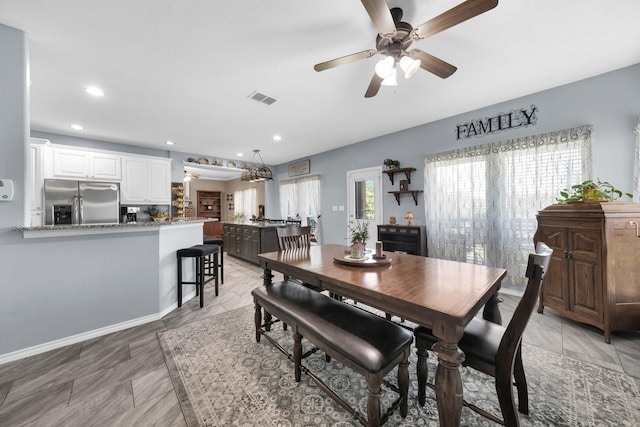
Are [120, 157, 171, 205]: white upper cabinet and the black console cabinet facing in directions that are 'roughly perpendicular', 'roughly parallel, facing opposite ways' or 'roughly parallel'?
roughly perpendicular

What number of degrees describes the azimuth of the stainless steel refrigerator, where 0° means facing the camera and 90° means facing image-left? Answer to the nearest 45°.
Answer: approximately 0°

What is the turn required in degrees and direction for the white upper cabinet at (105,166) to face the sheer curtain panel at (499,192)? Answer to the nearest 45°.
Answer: approximately 45° to its left

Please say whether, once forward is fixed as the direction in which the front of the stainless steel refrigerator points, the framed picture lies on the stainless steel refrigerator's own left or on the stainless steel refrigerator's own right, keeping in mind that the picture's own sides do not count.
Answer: on the stainless steel refrigerator's own left

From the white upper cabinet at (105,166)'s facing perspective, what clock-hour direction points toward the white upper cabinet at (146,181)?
the white upper cabinet at (146,181) is roughly at 9 o'clock from the white upper cabinet at (105,166).

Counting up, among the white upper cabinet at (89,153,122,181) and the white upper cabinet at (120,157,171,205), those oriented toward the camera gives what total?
2

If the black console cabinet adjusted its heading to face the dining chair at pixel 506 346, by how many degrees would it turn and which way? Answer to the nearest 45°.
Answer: approximately 45° to its left

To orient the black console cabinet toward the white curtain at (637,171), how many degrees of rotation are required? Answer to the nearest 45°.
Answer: approximately 135° to its left

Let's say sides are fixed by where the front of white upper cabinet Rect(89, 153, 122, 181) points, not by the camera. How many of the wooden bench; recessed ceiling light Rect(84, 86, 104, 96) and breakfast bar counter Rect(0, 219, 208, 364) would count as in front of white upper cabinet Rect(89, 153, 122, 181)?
3

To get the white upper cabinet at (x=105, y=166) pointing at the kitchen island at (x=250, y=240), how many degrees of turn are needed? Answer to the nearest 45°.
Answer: approximately 45° to its left
